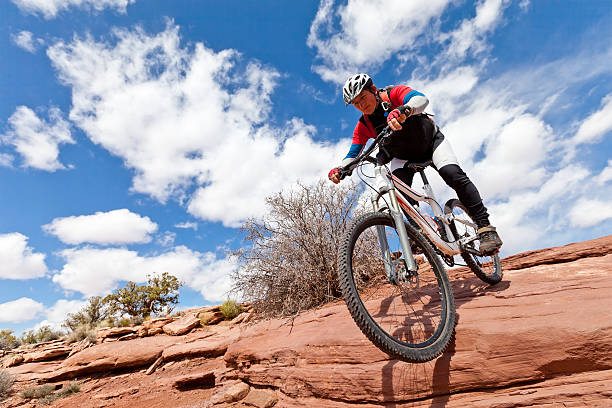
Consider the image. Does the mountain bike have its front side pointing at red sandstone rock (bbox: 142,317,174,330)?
no

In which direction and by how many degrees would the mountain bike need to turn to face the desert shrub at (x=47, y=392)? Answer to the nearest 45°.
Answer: approximately 45° to its right

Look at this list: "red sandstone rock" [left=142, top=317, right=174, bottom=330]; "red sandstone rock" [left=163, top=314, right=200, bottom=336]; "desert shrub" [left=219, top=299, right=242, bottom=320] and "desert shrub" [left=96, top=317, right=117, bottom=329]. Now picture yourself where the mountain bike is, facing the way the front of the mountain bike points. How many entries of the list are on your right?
4

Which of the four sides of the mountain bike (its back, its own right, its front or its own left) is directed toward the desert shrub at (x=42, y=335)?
right

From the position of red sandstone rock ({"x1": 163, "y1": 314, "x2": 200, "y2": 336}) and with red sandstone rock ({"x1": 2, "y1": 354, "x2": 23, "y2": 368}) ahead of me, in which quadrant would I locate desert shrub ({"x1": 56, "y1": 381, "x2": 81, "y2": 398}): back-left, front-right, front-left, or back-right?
front-left

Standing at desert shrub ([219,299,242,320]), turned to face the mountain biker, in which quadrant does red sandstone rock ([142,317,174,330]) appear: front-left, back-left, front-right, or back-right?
back-right

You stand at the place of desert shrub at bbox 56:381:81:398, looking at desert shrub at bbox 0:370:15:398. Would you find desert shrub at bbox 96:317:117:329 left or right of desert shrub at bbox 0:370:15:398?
right

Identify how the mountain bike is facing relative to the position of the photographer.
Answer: facing the viewer and to the left of the viewer

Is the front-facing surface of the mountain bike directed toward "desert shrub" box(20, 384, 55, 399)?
no

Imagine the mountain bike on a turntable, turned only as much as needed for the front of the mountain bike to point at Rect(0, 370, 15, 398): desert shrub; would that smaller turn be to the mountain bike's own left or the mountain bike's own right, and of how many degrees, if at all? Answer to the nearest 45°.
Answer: approximately 45° to the mountain bike's own right

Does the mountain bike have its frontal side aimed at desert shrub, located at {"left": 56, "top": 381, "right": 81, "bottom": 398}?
no

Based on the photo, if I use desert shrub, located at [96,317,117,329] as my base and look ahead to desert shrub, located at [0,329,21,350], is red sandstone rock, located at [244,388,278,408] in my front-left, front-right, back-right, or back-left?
back-left

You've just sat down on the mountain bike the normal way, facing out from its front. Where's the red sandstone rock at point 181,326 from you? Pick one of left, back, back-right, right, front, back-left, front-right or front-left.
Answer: right

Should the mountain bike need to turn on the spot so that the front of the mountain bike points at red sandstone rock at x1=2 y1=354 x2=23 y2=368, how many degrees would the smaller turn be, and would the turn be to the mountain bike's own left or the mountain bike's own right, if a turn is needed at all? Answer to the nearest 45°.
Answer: approximately 45° to the mountain bike's own right

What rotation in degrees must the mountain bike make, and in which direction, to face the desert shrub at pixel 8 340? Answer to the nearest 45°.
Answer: approximately 45° to its right
